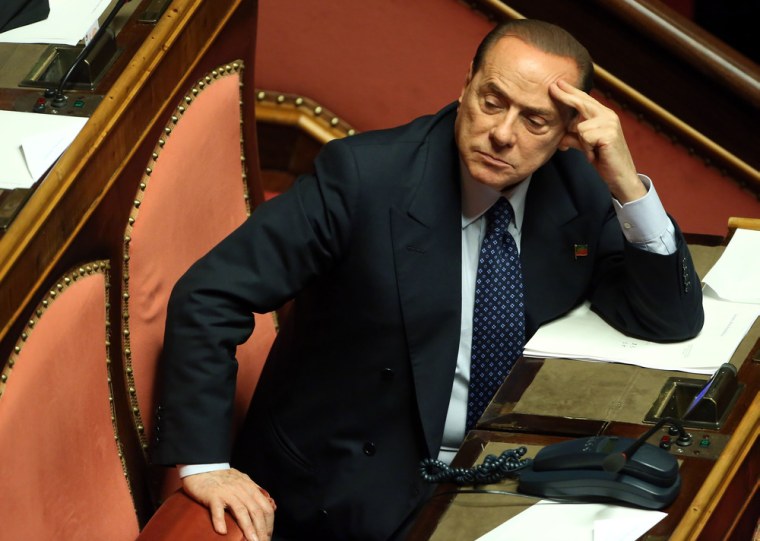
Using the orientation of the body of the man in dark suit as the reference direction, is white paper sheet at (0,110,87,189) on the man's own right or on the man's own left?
on the man's own right

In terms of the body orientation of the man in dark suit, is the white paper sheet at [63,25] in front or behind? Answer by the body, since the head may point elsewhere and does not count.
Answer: behind

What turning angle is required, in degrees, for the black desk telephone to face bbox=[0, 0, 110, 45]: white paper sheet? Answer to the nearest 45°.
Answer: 0° — it already faces it

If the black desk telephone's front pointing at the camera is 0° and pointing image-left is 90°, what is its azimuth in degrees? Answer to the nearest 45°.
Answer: approximately 90°

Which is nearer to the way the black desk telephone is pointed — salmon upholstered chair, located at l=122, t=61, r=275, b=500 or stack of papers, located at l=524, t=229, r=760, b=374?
the salmon upholstered chair

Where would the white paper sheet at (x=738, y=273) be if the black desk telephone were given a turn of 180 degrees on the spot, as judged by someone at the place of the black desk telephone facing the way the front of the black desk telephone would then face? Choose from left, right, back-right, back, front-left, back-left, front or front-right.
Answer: left

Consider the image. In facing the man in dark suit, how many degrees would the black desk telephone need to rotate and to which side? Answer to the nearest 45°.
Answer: approximately 45° to its right

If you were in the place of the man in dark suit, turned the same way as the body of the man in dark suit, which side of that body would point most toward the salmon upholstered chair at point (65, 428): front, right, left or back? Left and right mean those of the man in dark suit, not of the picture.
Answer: right

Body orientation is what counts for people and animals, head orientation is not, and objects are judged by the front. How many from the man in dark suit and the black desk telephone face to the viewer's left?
1
